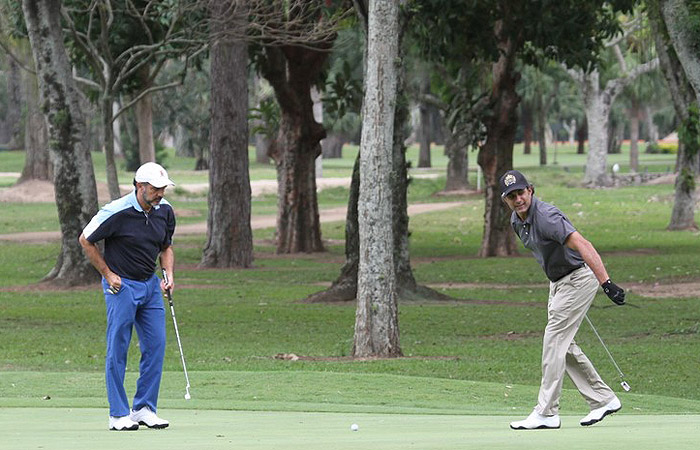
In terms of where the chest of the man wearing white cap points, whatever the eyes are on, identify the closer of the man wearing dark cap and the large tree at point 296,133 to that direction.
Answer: the man wearing dark cap

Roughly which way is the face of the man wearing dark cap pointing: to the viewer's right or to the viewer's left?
to the viewer's left

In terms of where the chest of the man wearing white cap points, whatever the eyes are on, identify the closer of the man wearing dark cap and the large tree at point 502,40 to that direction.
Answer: the man wearing dark cap

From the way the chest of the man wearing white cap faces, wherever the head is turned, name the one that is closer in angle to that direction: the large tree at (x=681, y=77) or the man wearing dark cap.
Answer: the man wearing dark cap

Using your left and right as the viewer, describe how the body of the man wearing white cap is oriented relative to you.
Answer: facing the viewer and to the right of the viewer

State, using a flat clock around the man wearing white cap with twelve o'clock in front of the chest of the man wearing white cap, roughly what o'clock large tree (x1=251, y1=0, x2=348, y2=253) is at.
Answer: The large tree is roughly at 8 o'clock from the man wearing white cap.

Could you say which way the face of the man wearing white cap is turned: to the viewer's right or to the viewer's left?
to the viewer's right

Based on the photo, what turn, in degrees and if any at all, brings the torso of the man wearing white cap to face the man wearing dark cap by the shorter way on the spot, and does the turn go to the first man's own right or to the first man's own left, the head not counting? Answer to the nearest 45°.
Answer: approximately 45° to the first man's own left

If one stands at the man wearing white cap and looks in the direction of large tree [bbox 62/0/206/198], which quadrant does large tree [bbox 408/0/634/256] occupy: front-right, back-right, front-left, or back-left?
front-right

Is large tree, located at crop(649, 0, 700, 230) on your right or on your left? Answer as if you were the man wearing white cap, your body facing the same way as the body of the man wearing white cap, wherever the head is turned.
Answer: on your left

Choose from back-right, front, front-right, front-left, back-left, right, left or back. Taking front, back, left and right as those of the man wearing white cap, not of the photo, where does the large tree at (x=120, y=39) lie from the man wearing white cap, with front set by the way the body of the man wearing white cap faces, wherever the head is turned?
back-left

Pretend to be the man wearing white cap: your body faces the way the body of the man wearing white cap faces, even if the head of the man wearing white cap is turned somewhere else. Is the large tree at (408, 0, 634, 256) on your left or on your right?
on your left
